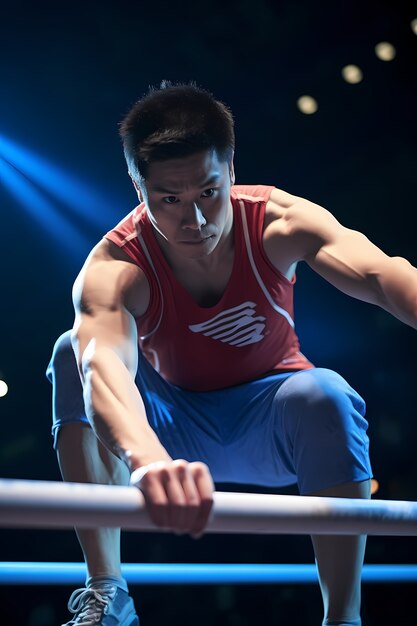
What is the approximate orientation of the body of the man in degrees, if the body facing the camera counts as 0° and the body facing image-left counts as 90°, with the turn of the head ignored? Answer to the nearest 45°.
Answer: approximately 0°
